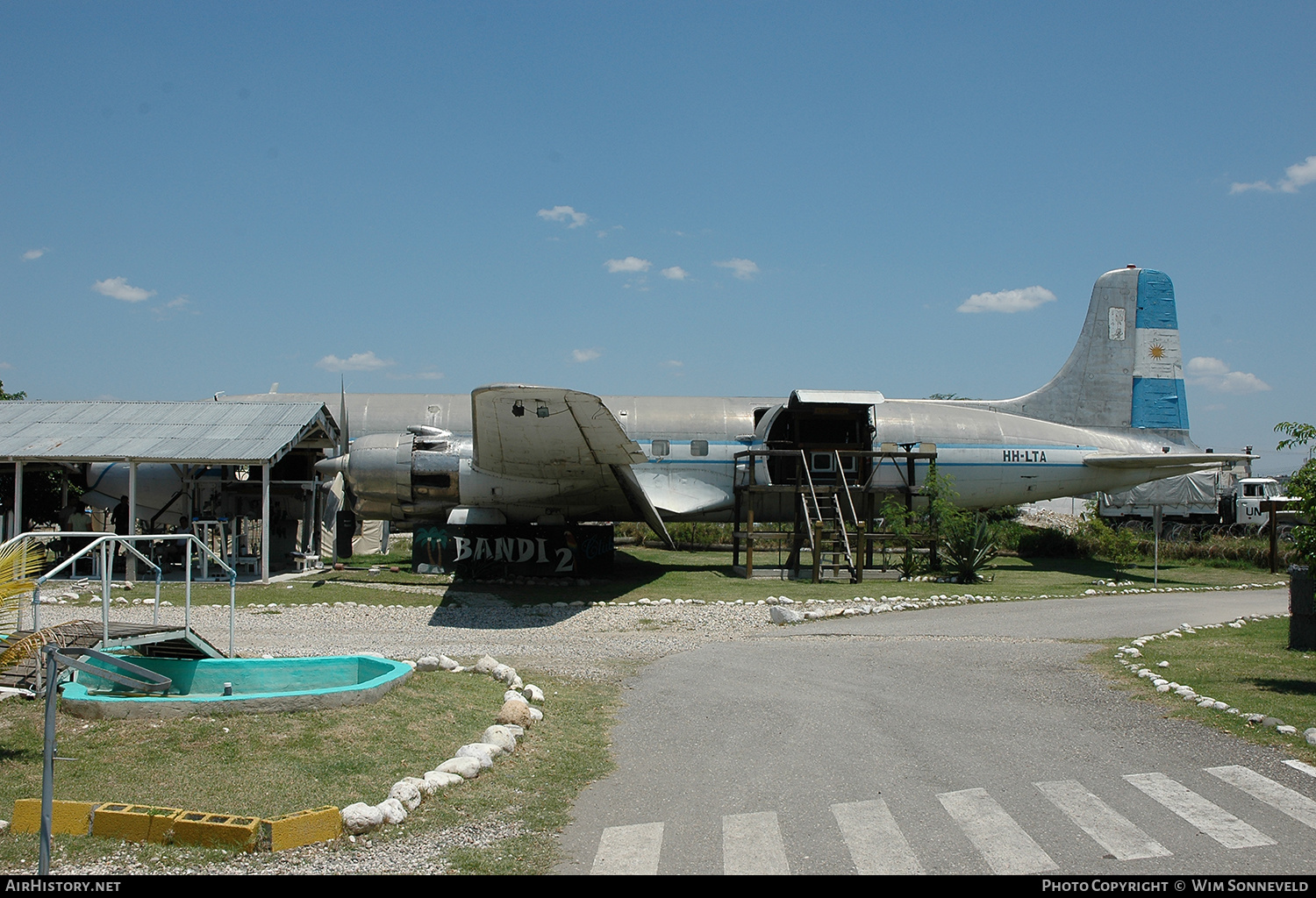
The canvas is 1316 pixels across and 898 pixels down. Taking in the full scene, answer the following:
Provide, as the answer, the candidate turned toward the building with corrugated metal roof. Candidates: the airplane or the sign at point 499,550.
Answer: the airplane

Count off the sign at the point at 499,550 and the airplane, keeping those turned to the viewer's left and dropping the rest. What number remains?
1

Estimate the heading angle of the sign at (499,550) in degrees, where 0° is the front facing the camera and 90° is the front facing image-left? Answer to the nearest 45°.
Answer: approximately 0°

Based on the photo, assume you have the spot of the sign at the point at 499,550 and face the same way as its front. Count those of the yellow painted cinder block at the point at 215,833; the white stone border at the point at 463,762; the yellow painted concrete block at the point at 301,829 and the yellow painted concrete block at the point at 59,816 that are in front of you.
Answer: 4

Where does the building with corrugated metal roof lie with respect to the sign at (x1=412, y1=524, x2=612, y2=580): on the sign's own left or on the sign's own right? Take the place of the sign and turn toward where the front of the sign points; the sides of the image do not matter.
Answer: on the sign's own right

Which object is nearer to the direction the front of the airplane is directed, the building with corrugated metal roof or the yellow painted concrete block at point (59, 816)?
the building with corrugated metal roof

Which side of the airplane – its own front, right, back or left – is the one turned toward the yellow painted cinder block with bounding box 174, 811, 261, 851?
left

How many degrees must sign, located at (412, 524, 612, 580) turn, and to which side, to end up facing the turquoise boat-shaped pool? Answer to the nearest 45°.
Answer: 0° — it already faces it

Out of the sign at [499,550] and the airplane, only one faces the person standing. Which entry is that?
the airplane

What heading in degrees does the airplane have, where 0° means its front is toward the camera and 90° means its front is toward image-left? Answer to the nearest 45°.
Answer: approximately 90°

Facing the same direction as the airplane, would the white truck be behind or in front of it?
behind

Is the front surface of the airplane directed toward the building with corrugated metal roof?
yes

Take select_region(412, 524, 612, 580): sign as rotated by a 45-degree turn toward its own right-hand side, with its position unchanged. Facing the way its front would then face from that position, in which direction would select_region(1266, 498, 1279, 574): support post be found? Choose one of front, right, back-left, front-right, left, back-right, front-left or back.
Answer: back-left

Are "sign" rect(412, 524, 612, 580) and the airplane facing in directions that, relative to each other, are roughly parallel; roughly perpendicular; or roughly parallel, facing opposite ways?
roughly perpendicular
